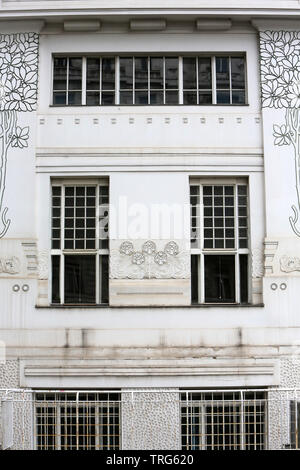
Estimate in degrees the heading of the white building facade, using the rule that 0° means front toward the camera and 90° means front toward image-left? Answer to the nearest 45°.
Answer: approximately 0°
